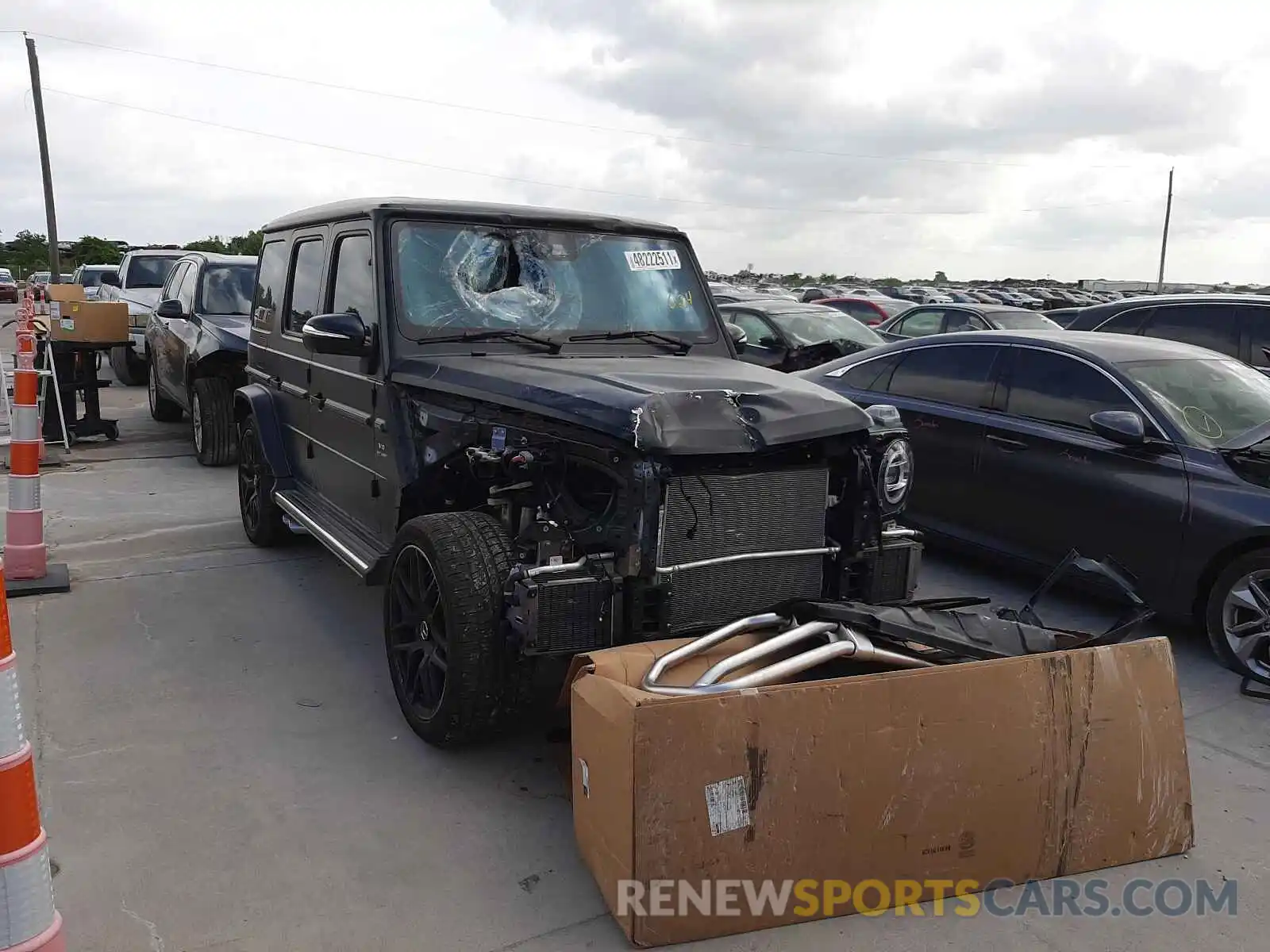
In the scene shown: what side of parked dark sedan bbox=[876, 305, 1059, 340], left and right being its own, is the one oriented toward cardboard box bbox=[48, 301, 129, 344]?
right

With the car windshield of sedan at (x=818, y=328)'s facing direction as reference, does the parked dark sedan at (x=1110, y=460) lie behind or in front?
in front

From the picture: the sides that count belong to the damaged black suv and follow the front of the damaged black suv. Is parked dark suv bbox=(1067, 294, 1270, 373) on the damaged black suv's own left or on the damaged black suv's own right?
on the damaged black suv's own left

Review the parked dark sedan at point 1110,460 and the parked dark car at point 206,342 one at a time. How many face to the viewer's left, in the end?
0

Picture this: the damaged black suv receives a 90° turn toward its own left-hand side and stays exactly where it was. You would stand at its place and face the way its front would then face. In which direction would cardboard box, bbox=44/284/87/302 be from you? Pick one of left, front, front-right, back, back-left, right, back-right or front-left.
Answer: left

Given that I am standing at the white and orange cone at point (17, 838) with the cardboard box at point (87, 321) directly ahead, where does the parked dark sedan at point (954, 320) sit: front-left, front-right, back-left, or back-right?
front-right

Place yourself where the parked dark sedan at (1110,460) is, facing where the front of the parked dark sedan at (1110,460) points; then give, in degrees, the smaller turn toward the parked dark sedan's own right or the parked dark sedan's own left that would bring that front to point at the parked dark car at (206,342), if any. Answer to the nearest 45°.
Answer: approximately 135° to the parked dark sedan's own right

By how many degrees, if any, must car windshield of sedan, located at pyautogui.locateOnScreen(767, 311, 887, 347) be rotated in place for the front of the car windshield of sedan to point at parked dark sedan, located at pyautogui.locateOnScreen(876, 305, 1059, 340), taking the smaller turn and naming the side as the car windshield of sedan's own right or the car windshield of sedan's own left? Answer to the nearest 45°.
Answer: approximately 90° to the car windshield of sedan's own left

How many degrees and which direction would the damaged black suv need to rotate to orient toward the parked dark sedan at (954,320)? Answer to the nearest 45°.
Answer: approximately 90° to its left

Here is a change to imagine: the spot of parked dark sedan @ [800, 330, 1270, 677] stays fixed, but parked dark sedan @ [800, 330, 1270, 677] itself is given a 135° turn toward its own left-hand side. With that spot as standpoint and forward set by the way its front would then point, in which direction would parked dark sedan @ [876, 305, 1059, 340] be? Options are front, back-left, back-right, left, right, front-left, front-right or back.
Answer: front

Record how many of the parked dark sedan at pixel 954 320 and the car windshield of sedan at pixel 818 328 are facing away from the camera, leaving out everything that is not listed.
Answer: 0

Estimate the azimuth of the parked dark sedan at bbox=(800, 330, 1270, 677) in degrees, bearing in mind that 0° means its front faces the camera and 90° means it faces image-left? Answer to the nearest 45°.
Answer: approximately 315°

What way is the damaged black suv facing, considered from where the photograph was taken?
facing the viewer and to the right of the viewer

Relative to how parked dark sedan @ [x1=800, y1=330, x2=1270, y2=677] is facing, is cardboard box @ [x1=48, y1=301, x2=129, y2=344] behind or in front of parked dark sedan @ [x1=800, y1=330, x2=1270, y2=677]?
behind
